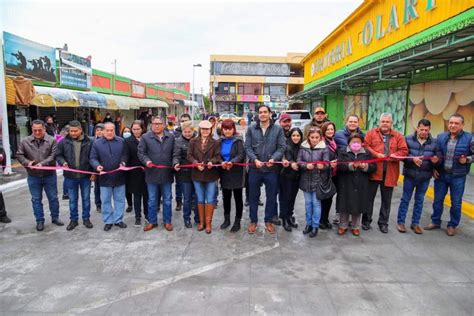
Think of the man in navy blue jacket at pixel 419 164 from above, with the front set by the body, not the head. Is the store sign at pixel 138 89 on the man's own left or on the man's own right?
on the man's own right

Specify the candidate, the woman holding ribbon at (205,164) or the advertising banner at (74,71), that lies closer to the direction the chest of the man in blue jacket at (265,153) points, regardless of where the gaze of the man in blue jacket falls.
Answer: the woman holding ribbon

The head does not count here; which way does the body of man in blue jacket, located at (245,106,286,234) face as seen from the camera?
toward the camera

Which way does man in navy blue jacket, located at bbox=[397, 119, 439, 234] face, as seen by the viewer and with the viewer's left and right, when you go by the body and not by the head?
facing the viewer

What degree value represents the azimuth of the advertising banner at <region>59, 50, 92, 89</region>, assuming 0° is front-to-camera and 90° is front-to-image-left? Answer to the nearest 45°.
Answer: approximately 315°

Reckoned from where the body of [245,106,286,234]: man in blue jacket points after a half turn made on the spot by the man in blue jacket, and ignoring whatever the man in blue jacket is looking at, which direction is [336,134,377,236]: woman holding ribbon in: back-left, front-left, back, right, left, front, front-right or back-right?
right

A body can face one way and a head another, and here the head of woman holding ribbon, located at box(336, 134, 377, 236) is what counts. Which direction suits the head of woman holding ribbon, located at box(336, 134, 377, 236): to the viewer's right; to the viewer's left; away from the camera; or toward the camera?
toward the camera

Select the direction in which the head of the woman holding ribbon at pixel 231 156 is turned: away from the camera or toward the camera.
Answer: toward the camera

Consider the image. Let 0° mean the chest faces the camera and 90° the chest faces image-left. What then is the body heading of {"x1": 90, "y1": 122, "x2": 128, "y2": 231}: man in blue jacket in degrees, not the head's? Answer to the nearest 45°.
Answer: approximately 0°

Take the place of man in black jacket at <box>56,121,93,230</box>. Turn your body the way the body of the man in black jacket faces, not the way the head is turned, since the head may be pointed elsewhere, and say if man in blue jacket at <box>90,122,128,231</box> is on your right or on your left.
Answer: on your left

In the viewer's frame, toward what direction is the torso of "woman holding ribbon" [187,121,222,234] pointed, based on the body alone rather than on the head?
toward the camera

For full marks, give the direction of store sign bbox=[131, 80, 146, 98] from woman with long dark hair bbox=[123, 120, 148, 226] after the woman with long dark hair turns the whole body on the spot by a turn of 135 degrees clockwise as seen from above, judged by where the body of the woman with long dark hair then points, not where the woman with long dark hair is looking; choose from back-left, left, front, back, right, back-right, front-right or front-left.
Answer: front-right

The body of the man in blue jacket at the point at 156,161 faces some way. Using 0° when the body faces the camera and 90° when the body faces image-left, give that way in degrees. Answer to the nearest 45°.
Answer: approximately 0°

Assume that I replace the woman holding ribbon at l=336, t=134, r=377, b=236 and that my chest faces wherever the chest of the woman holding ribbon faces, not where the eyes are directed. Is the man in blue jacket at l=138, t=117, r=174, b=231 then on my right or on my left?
on my right

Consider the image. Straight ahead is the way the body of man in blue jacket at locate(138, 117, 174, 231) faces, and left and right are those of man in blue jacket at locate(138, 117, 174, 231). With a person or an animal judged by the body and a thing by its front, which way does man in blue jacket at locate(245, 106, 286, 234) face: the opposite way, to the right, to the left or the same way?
the same way
